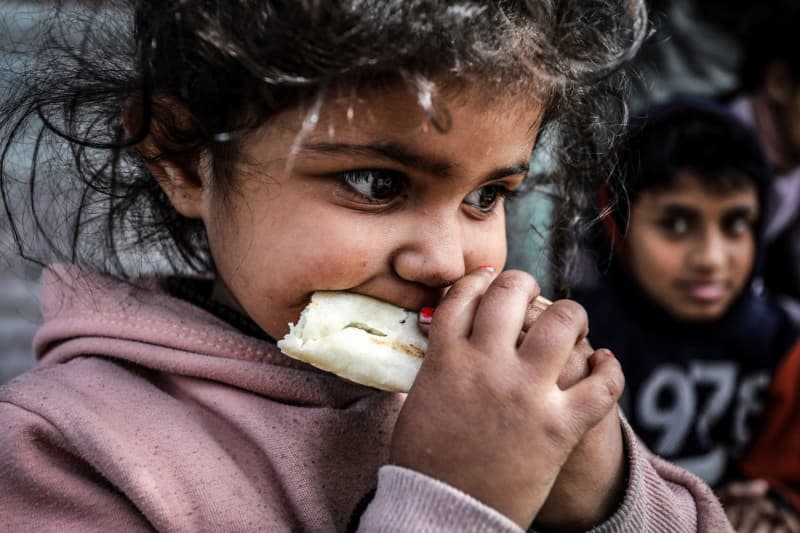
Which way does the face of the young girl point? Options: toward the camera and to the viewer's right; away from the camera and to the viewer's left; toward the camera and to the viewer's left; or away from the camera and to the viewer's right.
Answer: toward the camera and to the viewer's right

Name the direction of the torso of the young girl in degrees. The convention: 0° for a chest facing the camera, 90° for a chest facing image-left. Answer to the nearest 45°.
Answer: approximately 315°

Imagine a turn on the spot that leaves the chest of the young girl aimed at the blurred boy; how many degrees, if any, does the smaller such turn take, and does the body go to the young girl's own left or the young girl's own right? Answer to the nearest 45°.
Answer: approximately 90° to the young girl's own left
